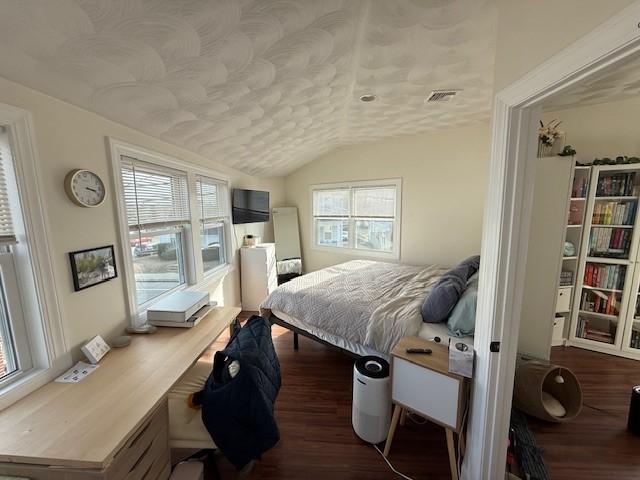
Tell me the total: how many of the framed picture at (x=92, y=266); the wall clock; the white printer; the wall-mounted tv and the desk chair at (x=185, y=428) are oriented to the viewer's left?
1

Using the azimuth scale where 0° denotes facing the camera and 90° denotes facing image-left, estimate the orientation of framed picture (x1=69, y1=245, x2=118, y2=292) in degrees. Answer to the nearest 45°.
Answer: approximately 315°

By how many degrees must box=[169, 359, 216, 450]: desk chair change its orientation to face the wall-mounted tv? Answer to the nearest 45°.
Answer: approximately 135° to its right

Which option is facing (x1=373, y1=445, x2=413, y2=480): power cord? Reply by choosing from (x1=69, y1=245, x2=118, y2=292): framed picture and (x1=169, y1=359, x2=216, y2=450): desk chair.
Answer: the framed picture

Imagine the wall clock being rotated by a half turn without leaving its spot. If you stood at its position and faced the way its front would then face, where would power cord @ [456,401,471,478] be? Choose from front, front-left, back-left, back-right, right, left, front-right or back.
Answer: back

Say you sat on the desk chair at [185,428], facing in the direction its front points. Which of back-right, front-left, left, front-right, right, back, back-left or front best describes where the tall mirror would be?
back-right

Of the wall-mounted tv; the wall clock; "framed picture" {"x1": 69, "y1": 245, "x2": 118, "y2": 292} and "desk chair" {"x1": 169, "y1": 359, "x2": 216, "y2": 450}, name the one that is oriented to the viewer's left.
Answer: the desk chair

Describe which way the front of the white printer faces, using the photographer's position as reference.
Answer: facing the viewer and to the right of the viewer

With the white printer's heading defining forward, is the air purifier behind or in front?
in front

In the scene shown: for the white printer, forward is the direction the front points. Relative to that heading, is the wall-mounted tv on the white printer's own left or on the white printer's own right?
on the white printer's own left

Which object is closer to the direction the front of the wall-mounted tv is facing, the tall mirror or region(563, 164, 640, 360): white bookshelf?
the white bookshelf

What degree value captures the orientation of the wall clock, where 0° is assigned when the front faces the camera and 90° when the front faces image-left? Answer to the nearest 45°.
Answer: approximately 315°

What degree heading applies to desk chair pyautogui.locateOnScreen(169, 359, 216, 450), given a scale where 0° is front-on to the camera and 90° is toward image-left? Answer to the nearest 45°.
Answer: approximately 90°

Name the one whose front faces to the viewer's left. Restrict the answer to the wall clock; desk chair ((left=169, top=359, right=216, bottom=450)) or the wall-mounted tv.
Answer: the desk chair

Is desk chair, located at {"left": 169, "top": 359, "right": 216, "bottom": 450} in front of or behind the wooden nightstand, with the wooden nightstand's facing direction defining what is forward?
in front
